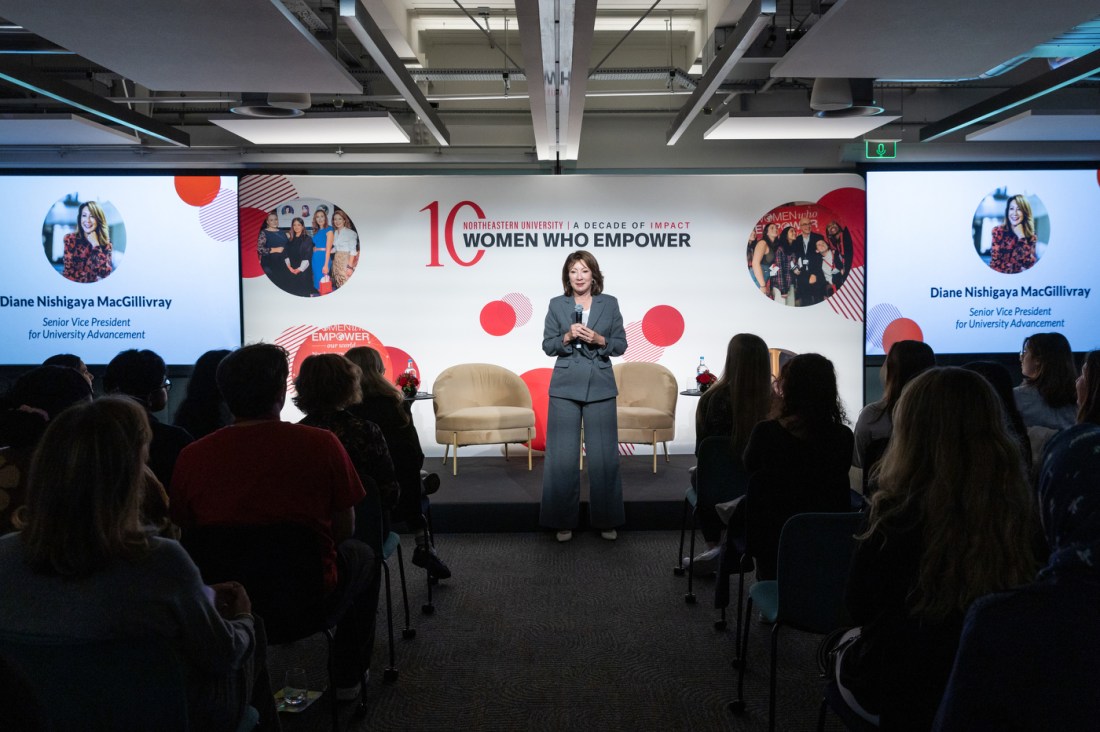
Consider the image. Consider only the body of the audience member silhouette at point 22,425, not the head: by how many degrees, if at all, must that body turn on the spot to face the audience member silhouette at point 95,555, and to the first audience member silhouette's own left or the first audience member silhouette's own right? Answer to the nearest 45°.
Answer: approximately 135° to the first audience member silhouette's own right

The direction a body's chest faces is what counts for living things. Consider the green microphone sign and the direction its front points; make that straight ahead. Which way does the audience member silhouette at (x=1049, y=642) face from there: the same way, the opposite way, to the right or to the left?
the opposite way

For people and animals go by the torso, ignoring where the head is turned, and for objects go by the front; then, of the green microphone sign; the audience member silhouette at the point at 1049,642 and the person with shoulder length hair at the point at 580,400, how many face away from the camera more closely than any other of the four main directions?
1

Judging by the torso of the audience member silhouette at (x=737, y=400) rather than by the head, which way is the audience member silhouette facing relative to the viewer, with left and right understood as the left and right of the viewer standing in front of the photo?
facing away from the viewer and to the left of the viewer

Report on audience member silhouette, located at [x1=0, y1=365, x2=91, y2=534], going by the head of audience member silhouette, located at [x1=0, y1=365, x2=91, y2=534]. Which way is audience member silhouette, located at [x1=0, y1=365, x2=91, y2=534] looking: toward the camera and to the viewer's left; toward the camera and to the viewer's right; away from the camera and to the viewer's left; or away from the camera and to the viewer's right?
away from the camera and to the viewer's right

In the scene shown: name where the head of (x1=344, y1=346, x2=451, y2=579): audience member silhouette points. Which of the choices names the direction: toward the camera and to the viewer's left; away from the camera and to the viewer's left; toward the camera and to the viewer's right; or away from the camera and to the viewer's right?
away from the camera and to the viewer's right

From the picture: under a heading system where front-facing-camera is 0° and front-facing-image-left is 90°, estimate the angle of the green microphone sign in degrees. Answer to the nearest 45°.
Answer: approximately 0°

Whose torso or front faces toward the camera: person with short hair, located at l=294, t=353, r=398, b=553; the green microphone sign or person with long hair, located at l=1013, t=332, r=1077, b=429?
the green microphone sign

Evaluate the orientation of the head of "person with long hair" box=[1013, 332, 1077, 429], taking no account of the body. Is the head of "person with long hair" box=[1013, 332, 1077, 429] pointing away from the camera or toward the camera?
away from the camera

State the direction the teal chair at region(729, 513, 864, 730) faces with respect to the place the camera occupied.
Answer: facing away from the viewer and to the left of the viewer

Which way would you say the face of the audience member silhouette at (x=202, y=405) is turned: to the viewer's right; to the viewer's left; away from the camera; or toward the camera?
away from the camera

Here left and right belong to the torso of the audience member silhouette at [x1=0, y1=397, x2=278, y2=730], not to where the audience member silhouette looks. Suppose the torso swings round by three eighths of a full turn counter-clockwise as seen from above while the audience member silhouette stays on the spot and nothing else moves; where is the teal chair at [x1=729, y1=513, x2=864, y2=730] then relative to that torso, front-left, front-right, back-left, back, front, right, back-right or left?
back

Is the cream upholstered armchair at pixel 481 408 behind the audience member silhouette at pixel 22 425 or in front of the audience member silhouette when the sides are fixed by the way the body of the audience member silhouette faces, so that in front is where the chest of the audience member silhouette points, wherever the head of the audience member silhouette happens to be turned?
in front

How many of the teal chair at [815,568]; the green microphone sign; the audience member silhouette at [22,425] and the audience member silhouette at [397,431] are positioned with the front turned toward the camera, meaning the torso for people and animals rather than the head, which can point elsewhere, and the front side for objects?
1

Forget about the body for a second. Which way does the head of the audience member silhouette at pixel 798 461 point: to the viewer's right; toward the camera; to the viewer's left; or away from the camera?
away from the camera

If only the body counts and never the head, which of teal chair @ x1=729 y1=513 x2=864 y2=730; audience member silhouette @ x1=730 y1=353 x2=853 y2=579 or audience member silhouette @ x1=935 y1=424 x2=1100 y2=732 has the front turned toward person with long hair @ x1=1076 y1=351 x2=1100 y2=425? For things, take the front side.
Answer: audience member silhouette @ x1=935 y1=424 x2=1100 y2=732
